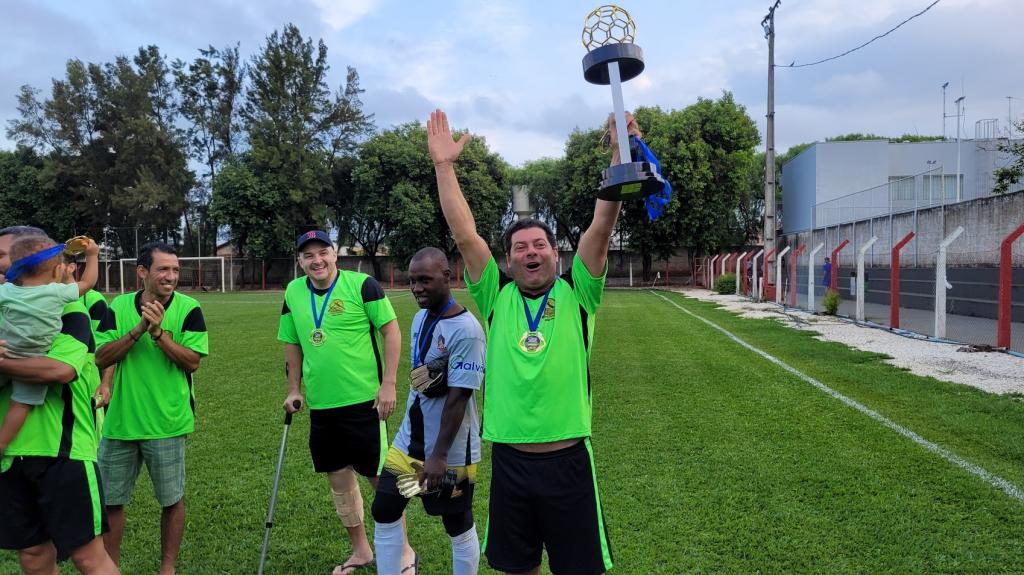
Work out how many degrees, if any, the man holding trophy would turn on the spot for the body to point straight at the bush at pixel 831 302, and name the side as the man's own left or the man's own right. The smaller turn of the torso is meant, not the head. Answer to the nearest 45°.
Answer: approximately 135° to the man's own left

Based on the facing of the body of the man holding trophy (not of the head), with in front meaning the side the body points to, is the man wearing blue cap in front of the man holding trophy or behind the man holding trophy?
behind

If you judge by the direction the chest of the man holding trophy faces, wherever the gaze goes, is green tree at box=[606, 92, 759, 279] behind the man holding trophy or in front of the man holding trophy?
behind

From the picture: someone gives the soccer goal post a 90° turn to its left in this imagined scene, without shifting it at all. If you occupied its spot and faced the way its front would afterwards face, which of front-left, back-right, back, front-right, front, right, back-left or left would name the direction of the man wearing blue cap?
right

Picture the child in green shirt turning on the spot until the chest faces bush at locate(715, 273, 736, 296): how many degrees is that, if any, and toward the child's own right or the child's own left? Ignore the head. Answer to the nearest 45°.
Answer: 0° — they already face it

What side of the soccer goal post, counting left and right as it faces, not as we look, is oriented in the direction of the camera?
front

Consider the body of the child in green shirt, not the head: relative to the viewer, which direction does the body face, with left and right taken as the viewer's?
facing away from the viewer and to the right of the viewer

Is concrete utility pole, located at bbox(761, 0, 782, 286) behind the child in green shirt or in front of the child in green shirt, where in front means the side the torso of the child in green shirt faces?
in front

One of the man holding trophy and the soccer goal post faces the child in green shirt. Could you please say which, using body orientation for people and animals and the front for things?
the soccer goal post

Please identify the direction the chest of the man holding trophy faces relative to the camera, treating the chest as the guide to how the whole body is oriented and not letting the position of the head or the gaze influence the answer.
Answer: toward the camera
